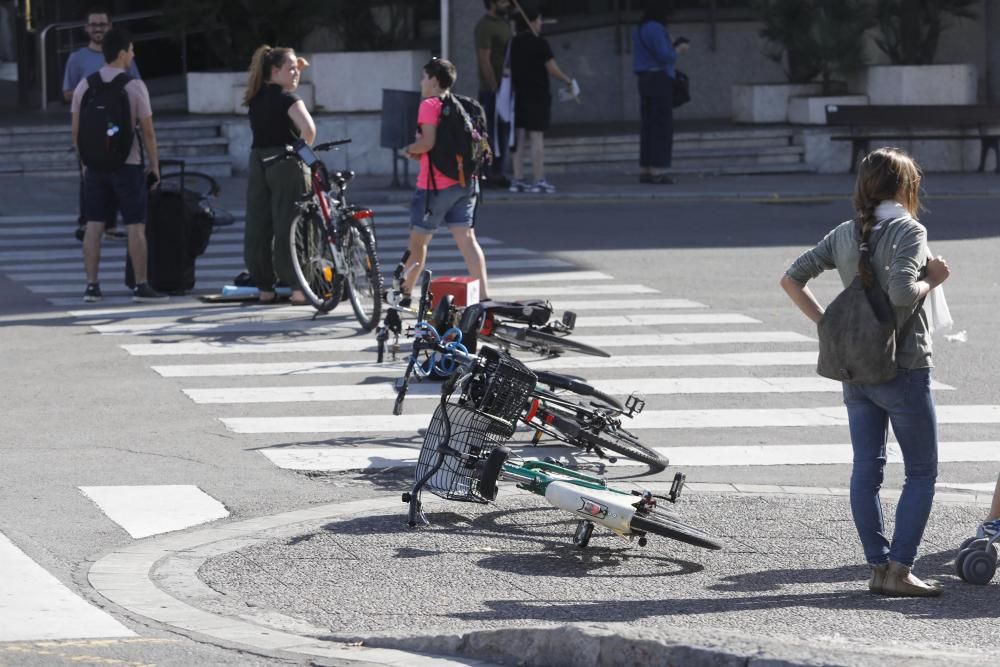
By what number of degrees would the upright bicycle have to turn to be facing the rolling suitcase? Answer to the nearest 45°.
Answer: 0° — it already faces it

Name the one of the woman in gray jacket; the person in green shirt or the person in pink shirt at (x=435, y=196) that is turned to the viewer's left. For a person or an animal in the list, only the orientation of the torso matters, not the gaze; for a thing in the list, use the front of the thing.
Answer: the person in pink shirt

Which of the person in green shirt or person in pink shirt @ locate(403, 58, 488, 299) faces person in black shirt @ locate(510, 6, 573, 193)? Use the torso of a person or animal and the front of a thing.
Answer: the person in green shirt

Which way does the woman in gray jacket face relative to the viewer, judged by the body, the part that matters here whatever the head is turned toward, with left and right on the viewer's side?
facing away from the viewer and to the right of the viewer

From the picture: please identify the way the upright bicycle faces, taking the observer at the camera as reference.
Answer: facing away from the viewer and to the left of the viewer

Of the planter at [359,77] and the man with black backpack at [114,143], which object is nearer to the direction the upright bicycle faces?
the planter

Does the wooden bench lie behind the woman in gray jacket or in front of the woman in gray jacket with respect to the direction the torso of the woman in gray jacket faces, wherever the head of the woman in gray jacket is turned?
in front

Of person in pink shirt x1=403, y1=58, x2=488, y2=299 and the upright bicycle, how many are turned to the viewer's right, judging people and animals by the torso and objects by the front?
0

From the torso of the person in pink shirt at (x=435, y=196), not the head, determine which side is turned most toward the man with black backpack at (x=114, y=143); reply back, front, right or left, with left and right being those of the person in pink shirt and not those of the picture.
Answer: front

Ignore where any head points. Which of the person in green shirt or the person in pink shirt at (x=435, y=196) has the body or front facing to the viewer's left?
the person in pink shirt

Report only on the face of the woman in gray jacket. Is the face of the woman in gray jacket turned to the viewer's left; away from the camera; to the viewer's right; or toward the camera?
away from the camera
